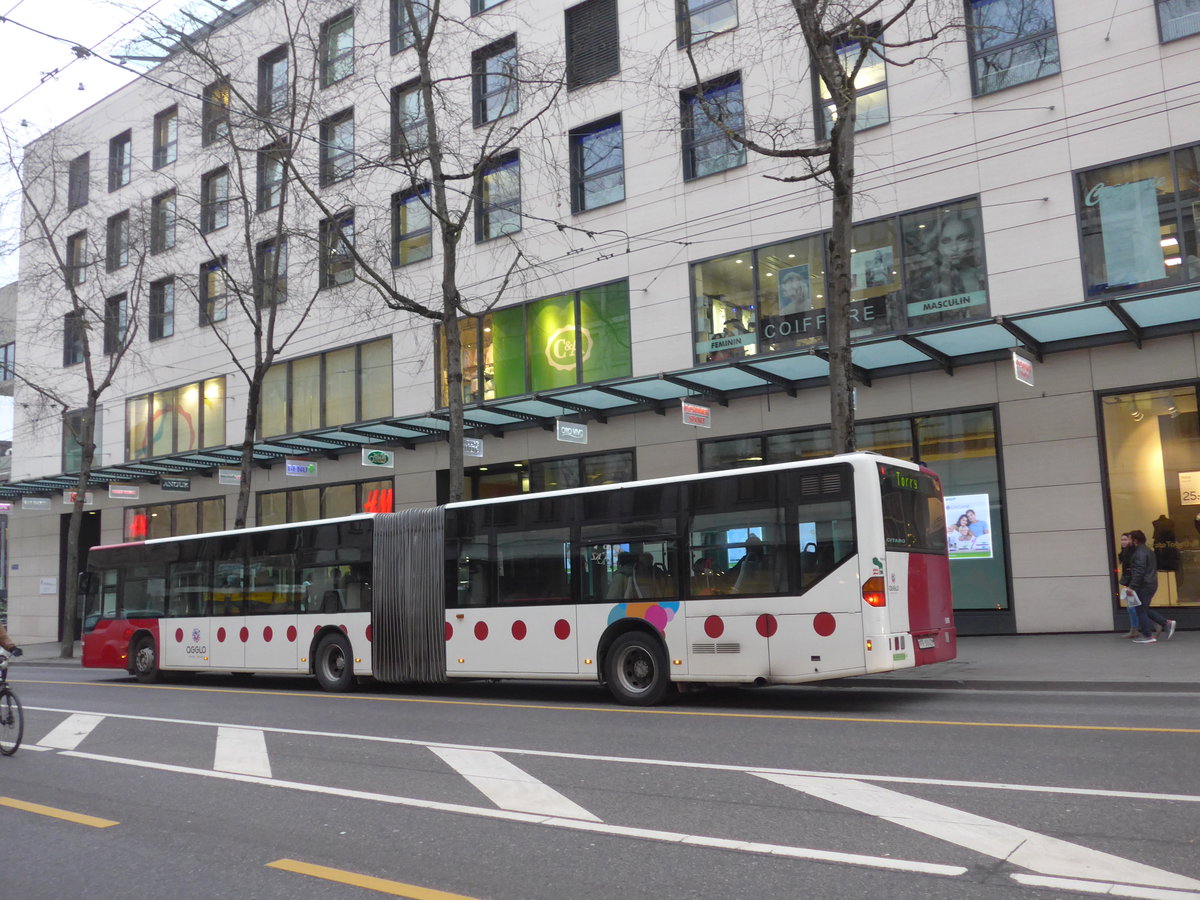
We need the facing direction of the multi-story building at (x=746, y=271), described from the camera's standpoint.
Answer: facing the viewer and to the left of the viewer

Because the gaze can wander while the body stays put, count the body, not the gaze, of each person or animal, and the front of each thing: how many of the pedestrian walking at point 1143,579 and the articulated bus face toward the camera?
0

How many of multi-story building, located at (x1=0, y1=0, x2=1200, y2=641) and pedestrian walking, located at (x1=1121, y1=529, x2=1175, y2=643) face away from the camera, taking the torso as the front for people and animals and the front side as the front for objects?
0

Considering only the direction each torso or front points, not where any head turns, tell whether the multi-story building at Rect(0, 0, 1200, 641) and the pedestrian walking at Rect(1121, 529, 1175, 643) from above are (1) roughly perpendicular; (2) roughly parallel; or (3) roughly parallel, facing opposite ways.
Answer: roughly perpendicular

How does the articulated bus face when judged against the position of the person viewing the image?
facing away from the viewer and to the left of the viewer

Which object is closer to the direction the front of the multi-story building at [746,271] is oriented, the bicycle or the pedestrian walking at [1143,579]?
the bicycle

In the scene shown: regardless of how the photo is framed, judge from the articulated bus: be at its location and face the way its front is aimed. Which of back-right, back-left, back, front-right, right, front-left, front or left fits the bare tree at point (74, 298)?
front

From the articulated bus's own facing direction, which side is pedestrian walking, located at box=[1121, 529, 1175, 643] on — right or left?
on its right

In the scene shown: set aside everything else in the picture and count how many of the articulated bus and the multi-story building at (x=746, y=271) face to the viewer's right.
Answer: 0
